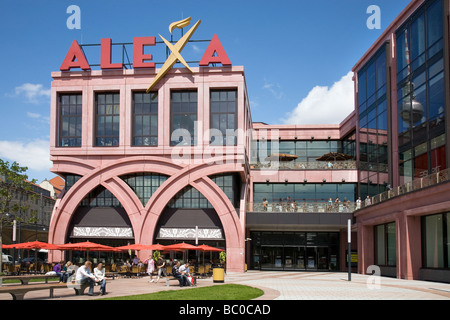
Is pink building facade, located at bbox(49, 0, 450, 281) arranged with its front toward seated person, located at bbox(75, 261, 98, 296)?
yes

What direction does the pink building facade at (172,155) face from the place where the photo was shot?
facing the viewer

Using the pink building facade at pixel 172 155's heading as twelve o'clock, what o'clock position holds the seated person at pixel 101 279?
The seated person is roughly at 12 o'clock from the pink building facade.
